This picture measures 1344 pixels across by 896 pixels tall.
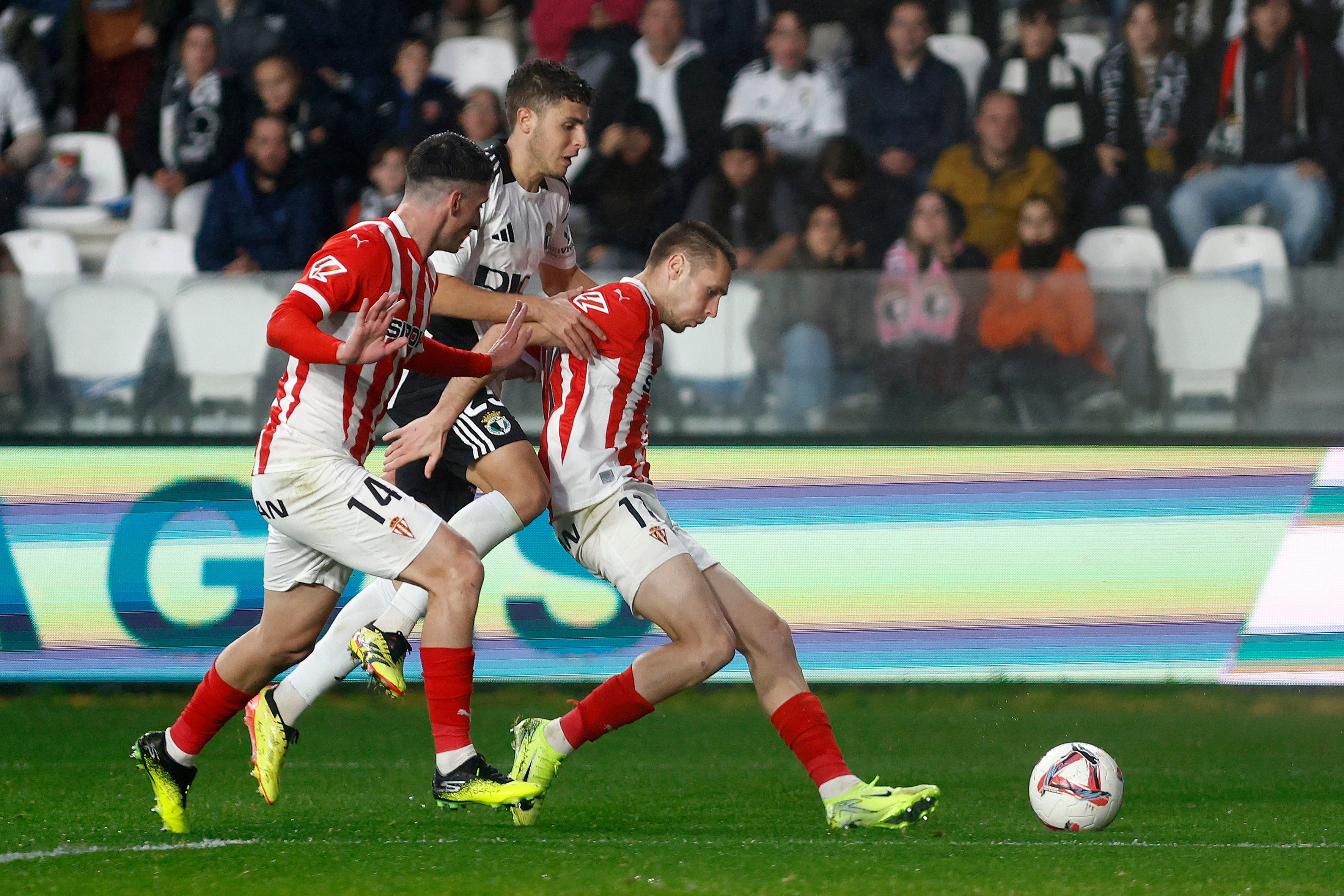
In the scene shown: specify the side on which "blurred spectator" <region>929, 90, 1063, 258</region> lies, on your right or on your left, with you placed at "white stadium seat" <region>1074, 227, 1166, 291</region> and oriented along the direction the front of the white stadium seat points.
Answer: on your right

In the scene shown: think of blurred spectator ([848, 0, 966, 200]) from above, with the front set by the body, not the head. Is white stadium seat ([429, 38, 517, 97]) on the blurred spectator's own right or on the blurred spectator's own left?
on the blurred spectator's own right

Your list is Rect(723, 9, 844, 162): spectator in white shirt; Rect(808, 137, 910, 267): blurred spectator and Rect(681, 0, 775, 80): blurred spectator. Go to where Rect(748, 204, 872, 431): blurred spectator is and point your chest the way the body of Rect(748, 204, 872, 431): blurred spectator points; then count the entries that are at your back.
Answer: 3

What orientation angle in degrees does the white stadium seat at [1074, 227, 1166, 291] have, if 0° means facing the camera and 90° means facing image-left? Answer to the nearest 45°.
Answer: approximately 0°

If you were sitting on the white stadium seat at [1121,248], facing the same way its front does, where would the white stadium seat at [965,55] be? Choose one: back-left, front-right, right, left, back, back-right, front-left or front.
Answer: back-right

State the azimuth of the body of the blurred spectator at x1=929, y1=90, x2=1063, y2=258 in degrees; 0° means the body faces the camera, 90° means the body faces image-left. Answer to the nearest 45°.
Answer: approximately 0°

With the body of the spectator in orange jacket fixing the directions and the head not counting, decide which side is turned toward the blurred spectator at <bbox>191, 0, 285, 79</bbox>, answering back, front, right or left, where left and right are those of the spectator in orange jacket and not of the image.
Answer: right
